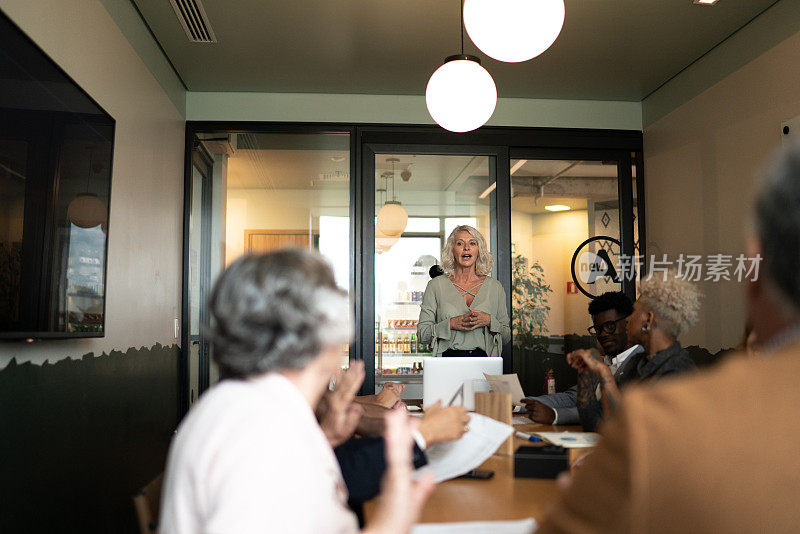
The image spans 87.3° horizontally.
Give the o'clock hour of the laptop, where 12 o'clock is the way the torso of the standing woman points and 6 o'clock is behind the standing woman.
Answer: The laptop is roughly at 12 o'clock from the standing woman.

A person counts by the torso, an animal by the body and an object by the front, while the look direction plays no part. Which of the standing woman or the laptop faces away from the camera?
the laptop

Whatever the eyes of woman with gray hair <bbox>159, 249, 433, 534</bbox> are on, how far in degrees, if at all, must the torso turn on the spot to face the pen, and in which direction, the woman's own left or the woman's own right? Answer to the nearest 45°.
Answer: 0° — they already face it

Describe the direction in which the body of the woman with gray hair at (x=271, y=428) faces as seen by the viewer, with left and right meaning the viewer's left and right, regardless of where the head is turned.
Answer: facing away from the viewer and to the right of the viewer

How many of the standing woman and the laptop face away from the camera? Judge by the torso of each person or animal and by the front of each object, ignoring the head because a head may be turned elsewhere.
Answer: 1

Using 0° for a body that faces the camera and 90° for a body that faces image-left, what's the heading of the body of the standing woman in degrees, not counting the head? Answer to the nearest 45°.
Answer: approximately 0°

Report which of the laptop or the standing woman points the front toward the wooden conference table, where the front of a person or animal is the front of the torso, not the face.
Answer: the standing woman

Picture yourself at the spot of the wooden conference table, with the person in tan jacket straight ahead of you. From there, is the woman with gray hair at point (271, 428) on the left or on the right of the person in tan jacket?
right

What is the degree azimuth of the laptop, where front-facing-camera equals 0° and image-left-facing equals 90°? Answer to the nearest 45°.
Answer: approximately 180°

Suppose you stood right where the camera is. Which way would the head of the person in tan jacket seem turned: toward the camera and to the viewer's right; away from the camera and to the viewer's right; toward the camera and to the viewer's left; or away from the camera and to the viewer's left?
away from the camera and to the viewer's left

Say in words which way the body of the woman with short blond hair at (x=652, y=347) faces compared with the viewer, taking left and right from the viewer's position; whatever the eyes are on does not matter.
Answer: facing away from the viewer and to the left of the viewer

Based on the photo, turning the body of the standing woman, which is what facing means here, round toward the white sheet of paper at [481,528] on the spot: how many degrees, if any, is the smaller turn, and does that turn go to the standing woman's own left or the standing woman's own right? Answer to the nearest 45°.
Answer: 0° — they already face it
